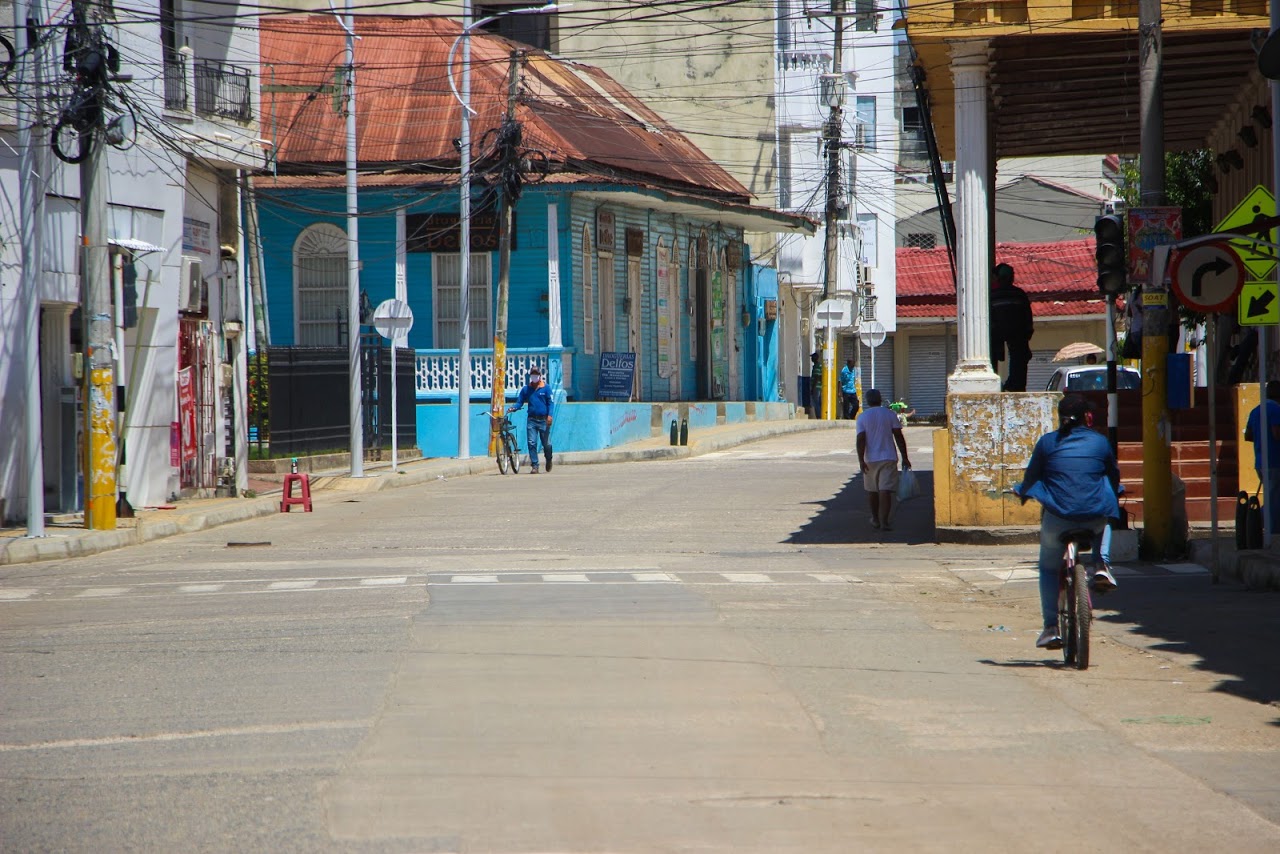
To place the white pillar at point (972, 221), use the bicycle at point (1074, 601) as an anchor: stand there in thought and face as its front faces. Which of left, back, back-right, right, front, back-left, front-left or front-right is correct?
front

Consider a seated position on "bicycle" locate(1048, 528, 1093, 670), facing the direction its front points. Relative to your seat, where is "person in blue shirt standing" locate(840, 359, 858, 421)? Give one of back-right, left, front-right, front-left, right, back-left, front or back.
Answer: front

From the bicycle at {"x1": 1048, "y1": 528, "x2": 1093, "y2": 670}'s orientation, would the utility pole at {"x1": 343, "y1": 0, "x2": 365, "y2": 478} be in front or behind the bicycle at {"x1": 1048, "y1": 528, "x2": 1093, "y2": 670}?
in front

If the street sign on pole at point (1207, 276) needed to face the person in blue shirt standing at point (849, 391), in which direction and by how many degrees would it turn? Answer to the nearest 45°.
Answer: approximately 180°

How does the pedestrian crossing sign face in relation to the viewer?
toward the camera

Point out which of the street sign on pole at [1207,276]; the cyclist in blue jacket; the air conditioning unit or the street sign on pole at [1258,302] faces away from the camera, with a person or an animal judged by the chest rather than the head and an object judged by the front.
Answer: the cyclist in blue jacket

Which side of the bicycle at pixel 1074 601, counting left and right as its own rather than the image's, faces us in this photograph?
back

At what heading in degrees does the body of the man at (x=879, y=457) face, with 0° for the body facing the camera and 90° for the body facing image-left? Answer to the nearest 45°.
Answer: approximately 180°

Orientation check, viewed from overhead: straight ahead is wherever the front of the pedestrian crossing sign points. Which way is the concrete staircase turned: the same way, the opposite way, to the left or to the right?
the same way

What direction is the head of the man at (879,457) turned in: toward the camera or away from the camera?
away from the camera

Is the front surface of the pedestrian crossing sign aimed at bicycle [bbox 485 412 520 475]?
no

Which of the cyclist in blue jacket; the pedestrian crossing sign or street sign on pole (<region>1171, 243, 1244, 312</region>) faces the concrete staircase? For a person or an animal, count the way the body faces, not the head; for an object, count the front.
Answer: the cyclist in blue jacket

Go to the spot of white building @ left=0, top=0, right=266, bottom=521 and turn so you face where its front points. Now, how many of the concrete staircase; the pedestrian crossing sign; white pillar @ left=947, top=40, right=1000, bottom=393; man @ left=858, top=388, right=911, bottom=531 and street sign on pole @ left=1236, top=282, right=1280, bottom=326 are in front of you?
5

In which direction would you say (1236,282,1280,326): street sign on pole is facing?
toward the camera

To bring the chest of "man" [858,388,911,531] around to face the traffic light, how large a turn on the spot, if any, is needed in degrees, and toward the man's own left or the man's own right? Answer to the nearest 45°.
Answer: approximately 135° to the man's own right

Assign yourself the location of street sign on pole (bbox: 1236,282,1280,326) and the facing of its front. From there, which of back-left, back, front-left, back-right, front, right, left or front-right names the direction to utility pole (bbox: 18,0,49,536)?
right

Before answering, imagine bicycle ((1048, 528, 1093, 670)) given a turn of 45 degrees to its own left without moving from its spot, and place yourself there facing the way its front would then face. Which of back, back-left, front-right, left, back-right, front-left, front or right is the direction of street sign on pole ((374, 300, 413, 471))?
front

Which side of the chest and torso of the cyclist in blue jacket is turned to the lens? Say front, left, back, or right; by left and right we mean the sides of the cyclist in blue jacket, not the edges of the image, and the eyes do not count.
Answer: back

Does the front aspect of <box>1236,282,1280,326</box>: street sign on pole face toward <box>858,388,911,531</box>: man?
no
